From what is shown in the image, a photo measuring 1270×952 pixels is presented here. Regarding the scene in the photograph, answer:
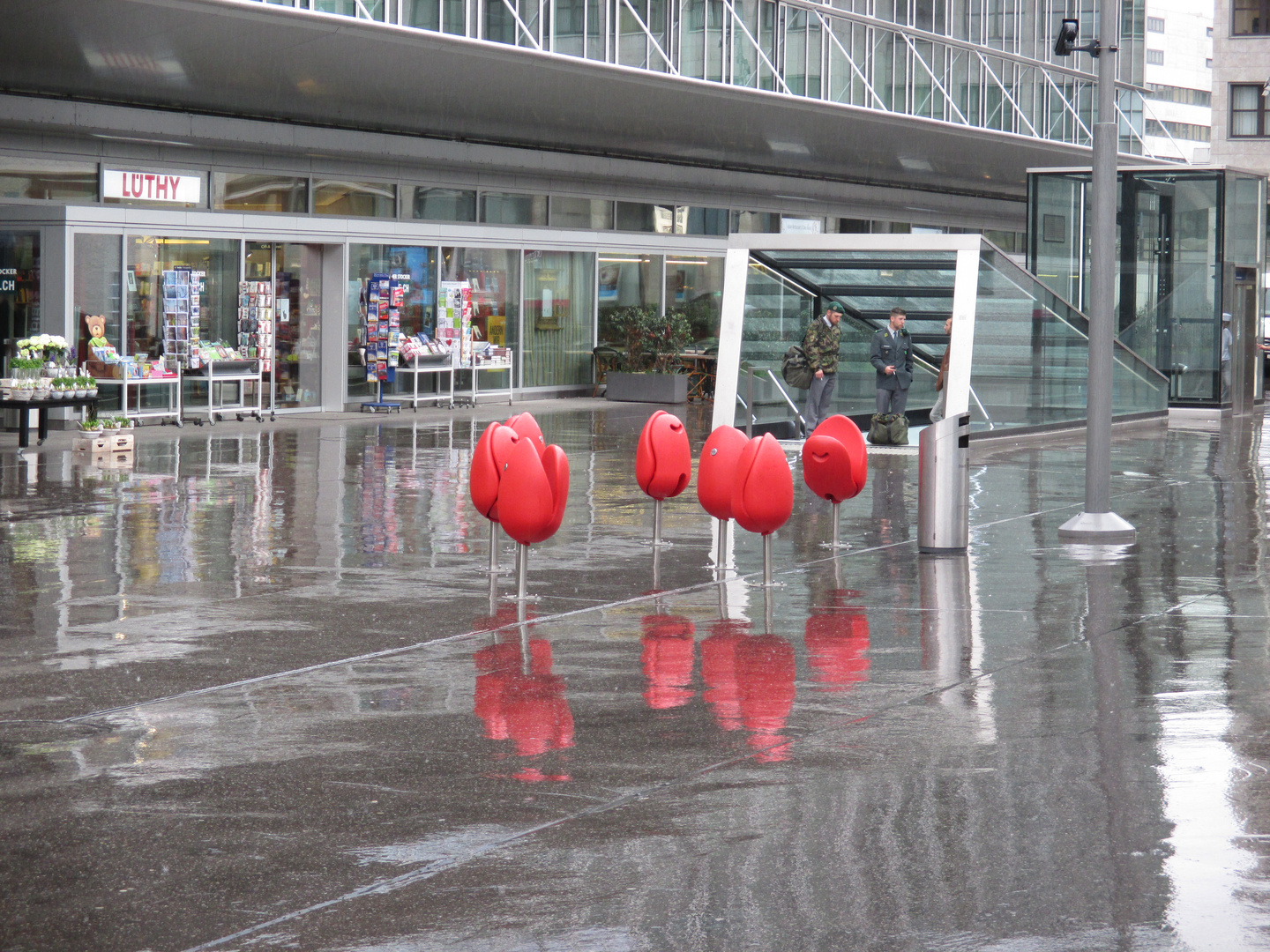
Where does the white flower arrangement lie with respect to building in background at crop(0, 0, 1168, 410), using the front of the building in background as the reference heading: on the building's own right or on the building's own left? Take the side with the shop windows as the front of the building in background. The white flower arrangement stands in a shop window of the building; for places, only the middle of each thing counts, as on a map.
on the building's own right

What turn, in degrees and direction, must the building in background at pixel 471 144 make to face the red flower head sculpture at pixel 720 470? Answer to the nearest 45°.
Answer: approximately 45° to its right

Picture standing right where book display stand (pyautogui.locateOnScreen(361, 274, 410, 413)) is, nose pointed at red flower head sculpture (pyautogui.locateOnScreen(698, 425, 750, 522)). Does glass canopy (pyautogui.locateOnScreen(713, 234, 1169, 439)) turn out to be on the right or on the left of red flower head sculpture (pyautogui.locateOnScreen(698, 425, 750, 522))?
left

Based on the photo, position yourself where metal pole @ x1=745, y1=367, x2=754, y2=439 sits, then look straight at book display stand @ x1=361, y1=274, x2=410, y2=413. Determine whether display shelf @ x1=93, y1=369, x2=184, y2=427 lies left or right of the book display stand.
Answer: left

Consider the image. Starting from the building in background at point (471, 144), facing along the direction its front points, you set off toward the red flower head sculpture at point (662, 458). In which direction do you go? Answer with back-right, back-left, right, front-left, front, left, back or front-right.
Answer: front-right

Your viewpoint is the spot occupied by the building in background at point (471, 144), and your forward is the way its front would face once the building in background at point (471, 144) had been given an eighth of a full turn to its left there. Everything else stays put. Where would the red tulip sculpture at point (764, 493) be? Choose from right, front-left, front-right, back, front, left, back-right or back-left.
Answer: right

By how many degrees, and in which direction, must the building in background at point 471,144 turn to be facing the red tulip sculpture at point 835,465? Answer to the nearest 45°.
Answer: approximately 45° to its right

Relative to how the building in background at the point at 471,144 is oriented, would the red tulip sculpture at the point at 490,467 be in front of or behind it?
in front

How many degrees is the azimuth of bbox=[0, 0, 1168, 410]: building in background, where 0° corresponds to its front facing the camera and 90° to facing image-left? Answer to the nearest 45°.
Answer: approximately 315°

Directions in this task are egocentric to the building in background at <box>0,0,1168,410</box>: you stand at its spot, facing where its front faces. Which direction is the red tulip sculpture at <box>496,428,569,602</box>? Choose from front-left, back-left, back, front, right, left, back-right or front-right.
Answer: front-right

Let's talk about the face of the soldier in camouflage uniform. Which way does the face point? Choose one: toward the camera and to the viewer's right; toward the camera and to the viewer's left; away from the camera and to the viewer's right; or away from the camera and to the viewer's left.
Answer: toward the camera and to the viewer's right
